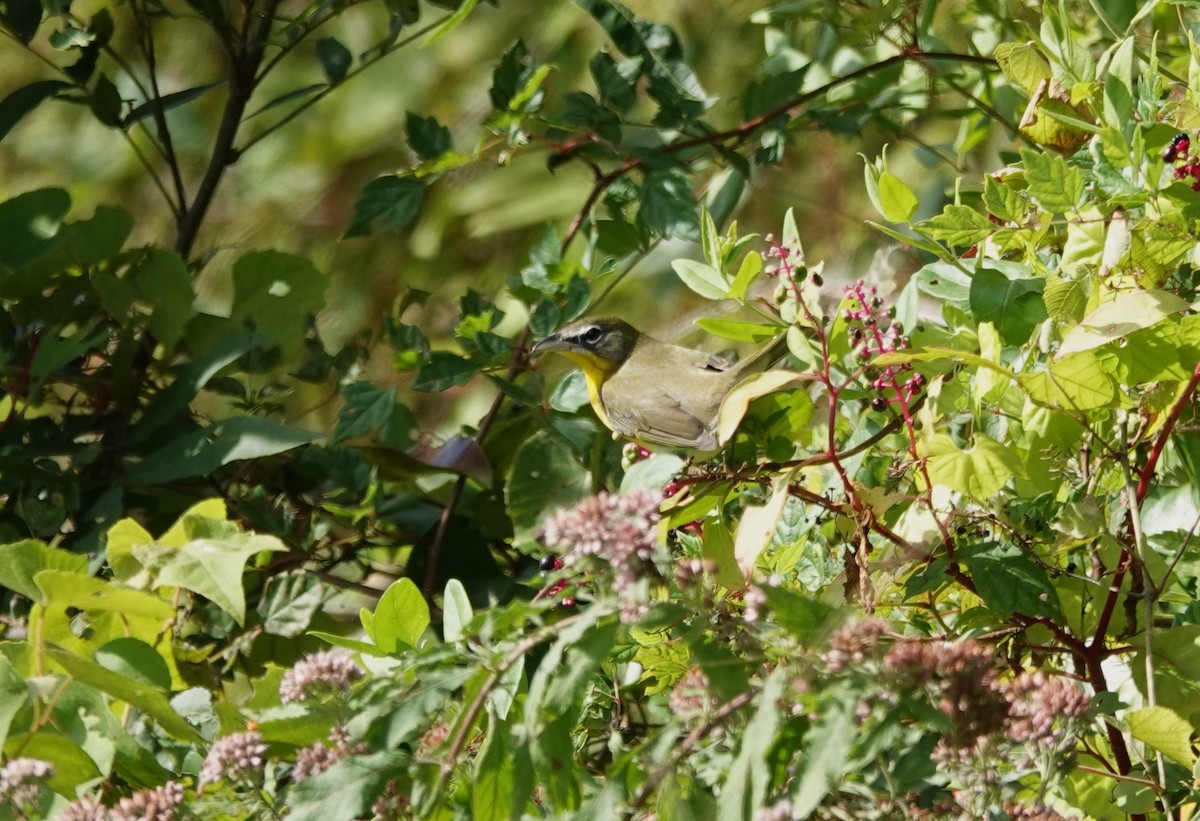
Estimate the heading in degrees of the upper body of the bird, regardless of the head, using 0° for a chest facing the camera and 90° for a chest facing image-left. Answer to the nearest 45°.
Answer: approximately 90°

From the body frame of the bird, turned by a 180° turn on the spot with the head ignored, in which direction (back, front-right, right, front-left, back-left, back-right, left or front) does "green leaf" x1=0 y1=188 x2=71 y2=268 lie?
back-right

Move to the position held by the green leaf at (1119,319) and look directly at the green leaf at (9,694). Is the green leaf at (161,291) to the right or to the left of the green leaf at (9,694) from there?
right

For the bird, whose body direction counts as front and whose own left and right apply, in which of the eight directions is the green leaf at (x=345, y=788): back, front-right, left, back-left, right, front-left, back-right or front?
left

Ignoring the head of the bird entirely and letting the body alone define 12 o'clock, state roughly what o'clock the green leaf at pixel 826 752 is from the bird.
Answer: The green leaf is roughly at 9 o'clock from the bird.

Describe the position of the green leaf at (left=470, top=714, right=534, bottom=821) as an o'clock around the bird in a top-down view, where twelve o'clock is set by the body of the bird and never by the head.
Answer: The green leaf is roughly at 9 o'clock from the bird.

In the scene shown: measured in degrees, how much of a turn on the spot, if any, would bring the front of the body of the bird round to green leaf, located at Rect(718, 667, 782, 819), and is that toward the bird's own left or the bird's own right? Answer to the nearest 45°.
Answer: approximately 90° to the bird's own left

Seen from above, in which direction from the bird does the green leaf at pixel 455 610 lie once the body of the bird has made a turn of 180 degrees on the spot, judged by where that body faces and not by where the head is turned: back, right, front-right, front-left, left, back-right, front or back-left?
right

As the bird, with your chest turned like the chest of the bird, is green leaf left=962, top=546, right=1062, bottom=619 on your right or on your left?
on your left
